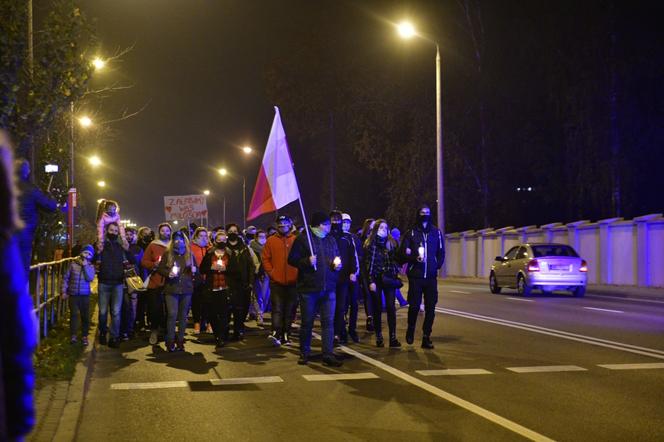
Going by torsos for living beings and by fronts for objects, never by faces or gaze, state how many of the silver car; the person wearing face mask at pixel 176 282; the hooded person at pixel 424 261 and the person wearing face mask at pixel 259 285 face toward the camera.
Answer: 3

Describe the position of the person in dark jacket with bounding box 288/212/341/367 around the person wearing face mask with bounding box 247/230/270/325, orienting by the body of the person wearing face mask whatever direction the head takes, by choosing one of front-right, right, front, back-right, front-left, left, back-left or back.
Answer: front

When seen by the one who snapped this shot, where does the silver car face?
facing away from the viewer and to the left of the viewer

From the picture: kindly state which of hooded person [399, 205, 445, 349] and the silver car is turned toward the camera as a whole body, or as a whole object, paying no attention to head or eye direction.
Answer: the hooded person

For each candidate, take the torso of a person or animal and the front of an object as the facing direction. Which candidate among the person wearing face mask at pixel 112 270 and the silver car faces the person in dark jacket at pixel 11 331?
the person wearing face mask

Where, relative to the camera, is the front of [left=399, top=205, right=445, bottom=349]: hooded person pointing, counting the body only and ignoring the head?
toward the camera

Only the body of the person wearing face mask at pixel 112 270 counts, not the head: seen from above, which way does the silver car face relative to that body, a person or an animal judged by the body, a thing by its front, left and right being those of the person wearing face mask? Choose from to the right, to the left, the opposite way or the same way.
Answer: the opposite way

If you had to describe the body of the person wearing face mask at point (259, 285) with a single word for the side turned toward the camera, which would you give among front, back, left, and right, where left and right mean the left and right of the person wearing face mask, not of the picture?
front

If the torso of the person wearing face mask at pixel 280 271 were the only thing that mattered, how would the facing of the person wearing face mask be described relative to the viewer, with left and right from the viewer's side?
facing the viewer

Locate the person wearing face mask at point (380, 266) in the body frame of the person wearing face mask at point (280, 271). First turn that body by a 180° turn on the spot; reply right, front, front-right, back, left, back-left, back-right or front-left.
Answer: right

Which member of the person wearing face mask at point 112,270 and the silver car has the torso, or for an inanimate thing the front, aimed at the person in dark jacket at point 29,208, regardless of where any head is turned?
the person wearing face mask

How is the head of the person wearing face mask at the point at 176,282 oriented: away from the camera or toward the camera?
toward the camera

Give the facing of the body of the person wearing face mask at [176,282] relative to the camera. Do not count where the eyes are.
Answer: toward the camera
